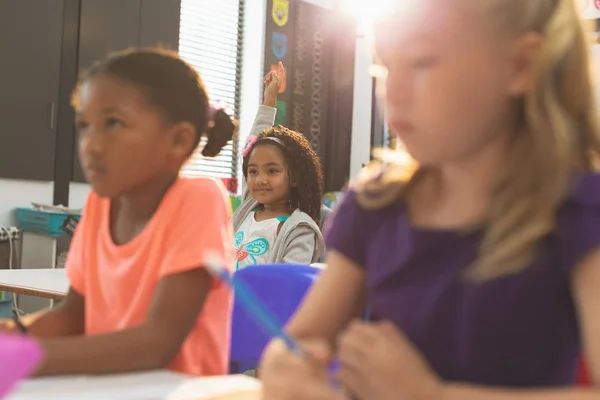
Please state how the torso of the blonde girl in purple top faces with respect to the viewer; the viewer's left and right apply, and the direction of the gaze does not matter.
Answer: facing the viewer and to the left of the viewer

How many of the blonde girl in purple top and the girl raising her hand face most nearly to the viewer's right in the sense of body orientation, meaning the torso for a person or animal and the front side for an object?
0

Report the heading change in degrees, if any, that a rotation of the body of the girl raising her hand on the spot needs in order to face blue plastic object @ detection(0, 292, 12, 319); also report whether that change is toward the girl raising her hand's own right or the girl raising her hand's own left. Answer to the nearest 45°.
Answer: approximately 90° to the girl raising her hand's own right

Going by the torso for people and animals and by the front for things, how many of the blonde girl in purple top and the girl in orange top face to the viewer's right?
0

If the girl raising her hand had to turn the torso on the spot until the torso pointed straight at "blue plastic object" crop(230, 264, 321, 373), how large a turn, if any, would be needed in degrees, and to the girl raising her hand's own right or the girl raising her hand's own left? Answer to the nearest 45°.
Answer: approximately 45° to the girl raising her hand's own left

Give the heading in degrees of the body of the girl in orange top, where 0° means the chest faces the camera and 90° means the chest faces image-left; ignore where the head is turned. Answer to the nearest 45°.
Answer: approximately 45°
